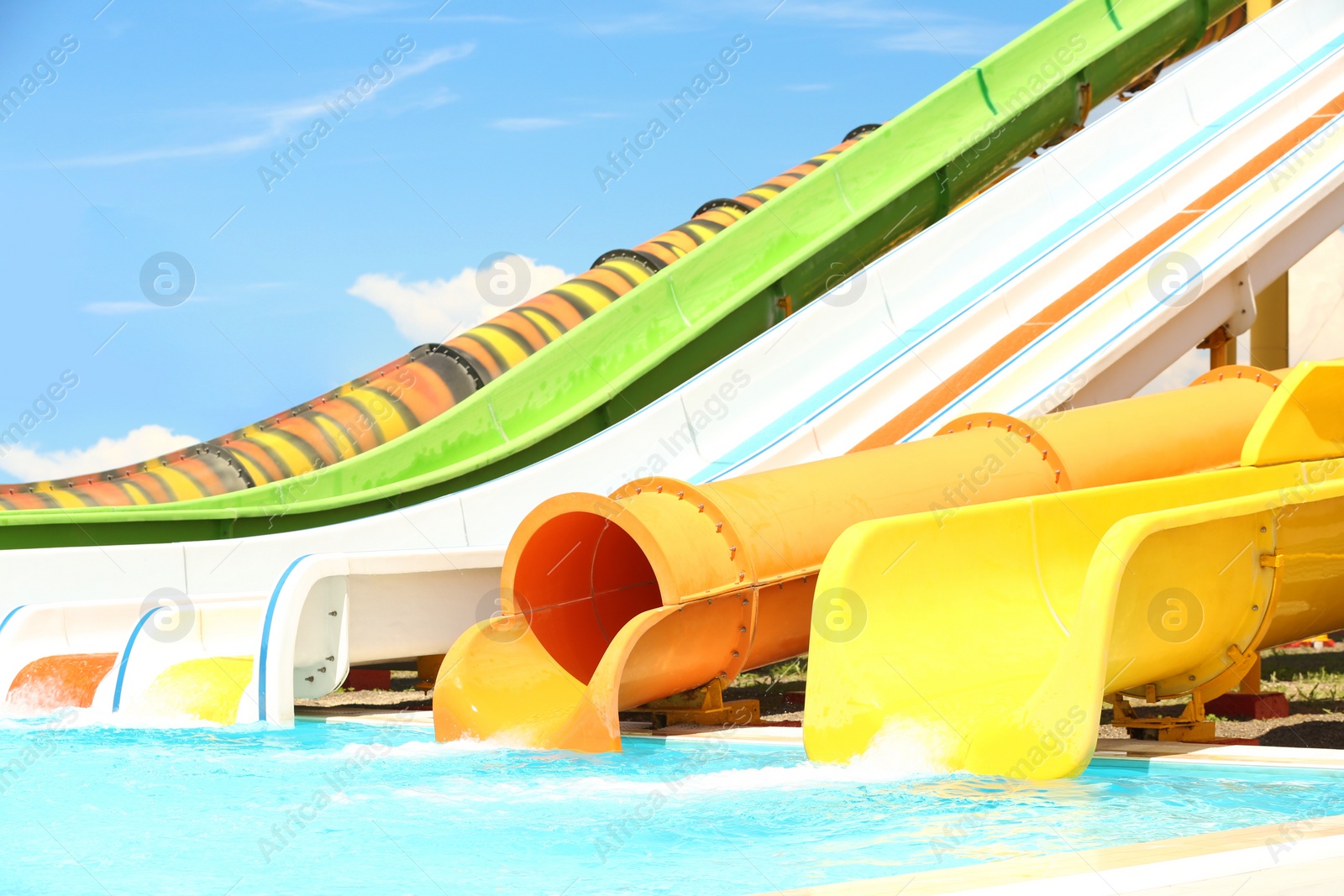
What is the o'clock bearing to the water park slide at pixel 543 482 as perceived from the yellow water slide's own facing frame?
The water park slide is roughly at 3 o'clock from the yellow water slide.

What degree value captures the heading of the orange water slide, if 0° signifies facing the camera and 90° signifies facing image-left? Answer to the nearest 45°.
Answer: approximately 45°

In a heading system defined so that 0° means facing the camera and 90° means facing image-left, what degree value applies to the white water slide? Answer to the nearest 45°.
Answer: approximately 45°

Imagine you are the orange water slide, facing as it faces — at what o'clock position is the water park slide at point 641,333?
The water park slide is roughly at 4 o'clock from the orange water slide.

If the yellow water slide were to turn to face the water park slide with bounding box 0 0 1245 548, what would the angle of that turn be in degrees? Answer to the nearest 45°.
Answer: approximately 90° to its right
